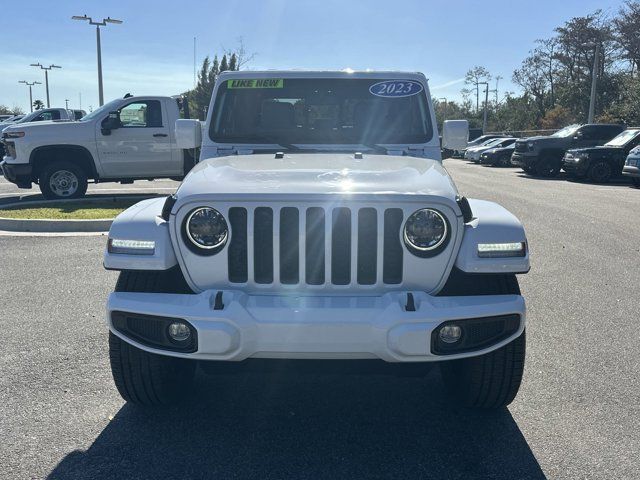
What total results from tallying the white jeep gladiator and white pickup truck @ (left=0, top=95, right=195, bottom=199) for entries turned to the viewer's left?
1

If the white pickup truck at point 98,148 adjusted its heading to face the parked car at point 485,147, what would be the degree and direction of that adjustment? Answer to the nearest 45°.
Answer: approximately 135° to its right

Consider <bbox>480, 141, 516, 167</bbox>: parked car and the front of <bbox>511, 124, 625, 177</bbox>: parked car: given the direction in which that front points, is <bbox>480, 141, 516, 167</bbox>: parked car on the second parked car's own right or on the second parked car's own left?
on the second parked car's own right

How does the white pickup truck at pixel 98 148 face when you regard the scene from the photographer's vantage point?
facing to the left of the viewer

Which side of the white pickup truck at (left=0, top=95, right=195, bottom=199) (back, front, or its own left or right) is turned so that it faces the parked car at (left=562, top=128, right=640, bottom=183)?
back

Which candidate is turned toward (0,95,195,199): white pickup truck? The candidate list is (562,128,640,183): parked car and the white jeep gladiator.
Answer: the parked car

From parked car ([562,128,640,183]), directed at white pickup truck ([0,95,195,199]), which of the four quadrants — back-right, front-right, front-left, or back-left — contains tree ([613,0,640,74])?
back-right

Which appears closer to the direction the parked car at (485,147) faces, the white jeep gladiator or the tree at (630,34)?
the white jeep gladiator

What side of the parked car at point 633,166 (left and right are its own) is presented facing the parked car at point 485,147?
right

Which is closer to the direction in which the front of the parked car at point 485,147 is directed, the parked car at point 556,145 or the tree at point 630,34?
the parked car

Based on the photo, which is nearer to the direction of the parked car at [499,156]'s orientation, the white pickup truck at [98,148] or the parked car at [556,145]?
the white pickup truck

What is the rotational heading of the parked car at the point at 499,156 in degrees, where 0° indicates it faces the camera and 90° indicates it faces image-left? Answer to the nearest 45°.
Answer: approximately 45°
